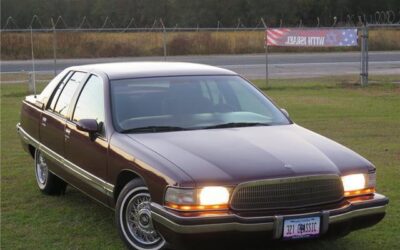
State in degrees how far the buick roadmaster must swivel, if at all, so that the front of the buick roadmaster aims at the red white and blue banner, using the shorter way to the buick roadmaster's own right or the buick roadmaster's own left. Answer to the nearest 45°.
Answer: approximately 135° to the buick roadmaster's own left

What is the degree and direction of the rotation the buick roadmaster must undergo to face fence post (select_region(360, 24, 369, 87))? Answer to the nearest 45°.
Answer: approximately 135° to its left

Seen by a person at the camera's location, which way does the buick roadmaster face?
facing the viewer and to the right of the viewer
